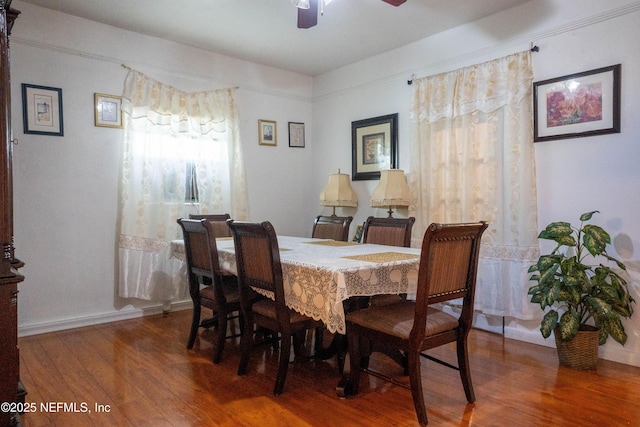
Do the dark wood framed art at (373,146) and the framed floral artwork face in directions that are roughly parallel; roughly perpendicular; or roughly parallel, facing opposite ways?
roughly parallel

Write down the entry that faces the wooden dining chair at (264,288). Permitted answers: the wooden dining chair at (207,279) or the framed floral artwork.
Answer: the framed floral artwork

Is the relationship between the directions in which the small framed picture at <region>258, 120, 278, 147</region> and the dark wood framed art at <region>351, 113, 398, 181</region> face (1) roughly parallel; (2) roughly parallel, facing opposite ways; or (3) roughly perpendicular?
roughly perpendicular

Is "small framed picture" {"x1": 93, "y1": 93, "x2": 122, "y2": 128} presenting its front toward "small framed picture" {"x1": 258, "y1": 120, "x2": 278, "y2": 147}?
no

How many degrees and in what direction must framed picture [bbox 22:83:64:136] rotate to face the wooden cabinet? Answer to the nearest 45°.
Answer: approximately 45° to its right

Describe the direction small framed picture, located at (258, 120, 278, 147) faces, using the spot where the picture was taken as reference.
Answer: facing the viewer and to the right of the viewer

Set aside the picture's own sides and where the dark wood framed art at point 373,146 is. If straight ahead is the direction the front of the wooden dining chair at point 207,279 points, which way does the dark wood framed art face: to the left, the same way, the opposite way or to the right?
the opposite way

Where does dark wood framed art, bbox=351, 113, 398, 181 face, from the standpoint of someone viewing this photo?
facing the viewer and to the left of the viewer

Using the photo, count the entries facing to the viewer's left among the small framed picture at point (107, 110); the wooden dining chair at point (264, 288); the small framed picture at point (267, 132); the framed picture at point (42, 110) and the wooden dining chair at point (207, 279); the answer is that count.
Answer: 0

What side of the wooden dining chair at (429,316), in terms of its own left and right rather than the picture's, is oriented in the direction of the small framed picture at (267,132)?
front

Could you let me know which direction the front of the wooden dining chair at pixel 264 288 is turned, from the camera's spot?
facing away from the viewer and to the right of the viewer

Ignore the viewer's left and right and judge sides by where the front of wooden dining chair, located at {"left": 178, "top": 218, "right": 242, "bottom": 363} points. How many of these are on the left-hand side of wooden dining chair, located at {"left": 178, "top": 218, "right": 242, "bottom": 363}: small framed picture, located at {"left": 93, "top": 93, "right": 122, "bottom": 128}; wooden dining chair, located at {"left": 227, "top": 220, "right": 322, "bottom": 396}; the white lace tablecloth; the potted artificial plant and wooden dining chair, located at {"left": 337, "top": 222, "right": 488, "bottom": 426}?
1

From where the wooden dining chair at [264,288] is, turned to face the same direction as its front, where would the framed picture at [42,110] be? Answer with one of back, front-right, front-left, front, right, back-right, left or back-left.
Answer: left

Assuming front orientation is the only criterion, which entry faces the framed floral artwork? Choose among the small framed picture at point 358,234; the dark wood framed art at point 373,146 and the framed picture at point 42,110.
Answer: the framed picture

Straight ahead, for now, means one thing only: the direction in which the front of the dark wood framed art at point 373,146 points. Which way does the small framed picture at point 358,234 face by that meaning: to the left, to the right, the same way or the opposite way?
the same way

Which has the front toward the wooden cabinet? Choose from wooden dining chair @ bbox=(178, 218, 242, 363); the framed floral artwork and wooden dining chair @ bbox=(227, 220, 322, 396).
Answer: the framed floral artwork

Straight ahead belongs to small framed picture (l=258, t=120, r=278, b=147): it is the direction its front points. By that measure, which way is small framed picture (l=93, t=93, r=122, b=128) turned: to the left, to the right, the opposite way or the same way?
the same way

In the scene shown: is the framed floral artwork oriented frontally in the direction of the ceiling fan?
yes

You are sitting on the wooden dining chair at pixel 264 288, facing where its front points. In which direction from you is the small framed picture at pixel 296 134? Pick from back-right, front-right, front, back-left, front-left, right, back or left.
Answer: front-left

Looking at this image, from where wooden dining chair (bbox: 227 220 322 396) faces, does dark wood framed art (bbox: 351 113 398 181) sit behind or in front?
in front

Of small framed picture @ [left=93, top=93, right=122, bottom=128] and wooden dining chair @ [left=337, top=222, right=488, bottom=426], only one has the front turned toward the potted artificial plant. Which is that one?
the small framed picture
